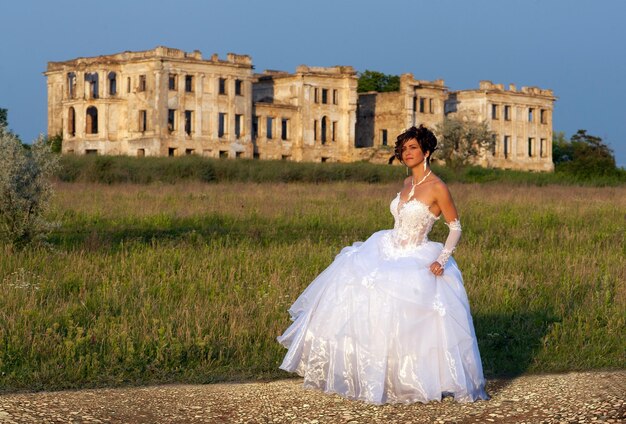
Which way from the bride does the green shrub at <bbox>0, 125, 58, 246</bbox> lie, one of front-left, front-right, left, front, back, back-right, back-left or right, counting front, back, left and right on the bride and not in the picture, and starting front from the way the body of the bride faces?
right

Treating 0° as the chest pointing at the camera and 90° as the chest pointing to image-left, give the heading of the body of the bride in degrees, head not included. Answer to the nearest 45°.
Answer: approximately 45°
